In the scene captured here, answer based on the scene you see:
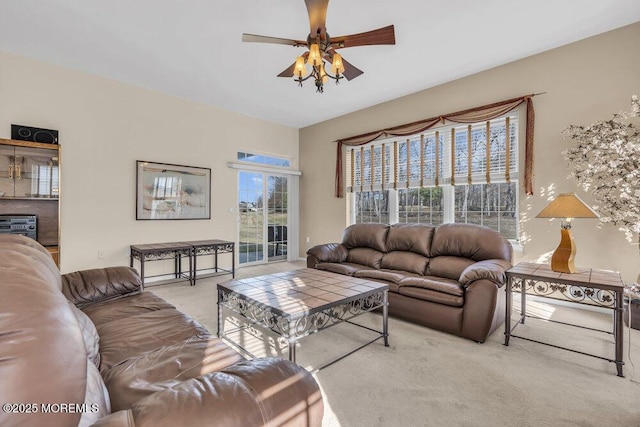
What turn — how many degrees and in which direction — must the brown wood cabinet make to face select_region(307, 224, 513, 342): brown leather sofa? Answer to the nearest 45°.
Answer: approximately 45° to its left

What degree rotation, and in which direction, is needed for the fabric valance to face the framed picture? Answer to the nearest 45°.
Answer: approximately 45° to its right

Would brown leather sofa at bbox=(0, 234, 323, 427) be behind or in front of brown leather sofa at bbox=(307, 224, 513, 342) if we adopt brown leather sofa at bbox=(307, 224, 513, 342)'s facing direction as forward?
in front

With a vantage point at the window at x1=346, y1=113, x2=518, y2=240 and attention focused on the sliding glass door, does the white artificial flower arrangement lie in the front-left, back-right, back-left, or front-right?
back-left

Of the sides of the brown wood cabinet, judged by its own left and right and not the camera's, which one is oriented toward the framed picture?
left

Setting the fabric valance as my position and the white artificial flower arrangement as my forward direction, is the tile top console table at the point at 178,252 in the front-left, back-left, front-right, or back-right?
back-right

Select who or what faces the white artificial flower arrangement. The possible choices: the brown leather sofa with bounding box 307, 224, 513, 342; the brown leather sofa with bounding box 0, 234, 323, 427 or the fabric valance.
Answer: the brown leather sofa with bounding box 0, 234, 323, 427

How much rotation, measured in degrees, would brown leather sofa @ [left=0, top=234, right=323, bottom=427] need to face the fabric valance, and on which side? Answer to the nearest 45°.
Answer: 0° — it already faces it

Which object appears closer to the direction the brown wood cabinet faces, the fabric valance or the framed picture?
the fabric valance

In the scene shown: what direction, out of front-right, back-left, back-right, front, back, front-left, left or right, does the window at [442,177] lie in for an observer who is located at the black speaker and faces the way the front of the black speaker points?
front-left

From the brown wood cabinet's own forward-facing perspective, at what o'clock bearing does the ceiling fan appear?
The ceiling fan is roughly at 11 o'clock from the brown wood cabinet.

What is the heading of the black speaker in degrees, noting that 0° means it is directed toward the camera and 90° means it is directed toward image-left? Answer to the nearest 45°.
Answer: approximately 0°

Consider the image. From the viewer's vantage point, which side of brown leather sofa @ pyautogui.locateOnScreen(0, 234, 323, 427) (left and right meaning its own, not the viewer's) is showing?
right

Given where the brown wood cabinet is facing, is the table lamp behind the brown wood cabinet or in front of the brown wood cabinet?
in front

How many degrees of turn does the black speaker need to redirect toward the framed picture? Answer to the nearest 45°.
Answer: approximately 90° to its left
